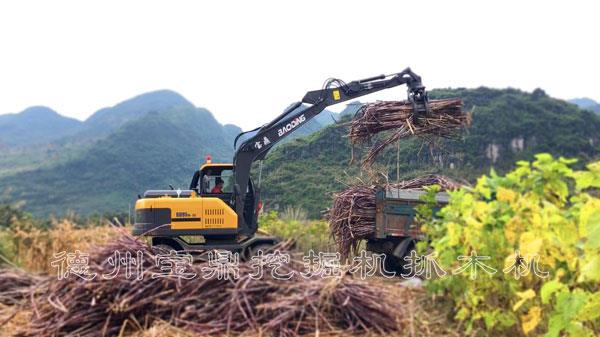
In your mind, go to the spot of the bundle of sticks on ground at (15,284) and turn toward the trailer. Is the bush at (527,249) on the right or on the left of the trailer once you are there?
right

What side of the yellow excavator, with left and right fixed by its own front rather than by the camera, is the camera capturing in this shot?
right

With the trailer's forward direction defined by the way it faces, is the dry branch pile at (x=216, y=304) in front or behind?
behind

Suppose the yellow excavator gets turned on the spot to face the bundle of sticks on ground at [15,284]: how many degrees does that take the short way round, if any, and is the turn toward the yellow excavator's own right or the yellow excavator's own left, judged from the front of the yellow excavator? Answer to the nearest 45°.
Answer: approximately 135° to the yellow excavator's own right

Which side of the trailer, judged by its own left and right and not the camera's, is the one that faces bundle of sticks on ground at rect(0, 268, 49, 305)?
back

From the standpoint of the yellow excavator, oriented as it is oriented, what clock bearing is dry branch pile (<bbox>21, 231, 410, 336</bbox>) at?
The dry branch pile is roughly at 3 o'clock from the yellow excavator.

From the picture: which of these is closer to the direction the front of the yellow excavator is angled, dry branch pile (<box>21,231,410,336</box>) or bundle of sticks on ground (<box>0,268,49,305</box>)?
the dry branch pile

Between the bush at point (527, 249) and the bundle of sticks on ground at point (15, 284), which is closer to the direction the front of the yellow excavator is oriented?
the bush

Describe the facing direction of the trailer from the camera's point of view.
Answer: facing away from the viewer and to the right of the viewer
